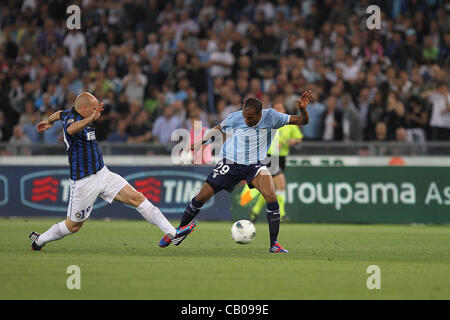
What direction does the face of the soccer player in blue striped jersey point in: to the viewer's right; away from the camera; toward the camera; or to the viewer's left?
to the viewer's right

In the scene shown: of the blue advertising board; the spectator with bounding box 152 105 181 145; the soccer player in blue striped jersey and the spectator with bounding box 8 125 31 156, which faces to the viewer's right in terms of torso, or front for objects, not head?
the soccer player in blue striped jersey

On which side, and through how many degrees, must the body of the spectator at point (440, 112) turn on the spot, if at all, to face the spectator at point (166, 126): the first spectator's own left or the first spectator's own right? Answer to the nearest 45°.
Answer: approximately 90° to the first spectator's own right

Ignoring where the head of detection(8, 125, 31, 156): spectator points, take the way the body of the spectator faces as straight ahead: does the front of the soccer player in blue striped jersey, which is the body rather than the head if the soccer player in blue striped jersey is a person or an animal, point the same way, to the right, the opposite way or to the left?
to the left

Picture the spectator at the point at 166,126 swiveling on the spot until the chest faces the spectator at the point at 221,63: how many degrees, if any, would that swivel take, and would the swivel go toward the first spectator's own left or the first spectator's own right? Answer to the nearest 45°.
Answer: approximately 135° to the first spectator's own left

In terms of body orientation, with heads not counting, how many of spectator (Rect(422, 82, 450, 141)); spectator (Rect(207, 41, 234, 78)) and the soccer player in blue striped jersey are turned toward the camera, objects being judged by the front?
2

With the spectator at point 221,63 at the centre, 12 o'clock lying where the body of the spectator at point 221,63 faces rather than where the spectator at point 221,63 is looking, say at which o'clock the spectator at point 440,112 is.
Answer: the spectator at point 440,112 is roughly at 10 o'clock from the spectator at point 221,63.

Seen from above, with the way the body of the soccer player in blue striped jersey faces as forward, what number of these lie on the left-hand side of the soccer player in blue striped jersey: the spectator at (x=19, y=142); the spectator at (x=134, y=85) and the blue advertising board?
3

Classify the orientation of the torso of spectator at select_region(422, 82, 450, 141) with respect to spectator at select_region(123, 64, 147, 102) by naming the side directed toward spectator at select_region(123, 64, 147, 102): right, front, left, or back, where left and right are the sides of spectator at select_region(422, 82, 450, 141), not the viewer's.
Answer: right

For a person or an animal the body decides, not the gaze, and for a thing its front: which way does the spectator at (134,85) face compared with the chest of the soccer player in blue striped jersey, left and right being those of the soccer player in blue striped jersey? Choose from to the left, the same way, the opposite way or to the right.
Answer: to the right

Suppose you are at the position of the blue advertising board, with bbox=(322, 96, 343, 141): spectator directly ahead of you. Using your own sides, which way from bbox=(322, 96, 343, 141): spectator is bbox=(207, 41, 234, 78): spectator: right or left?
left
